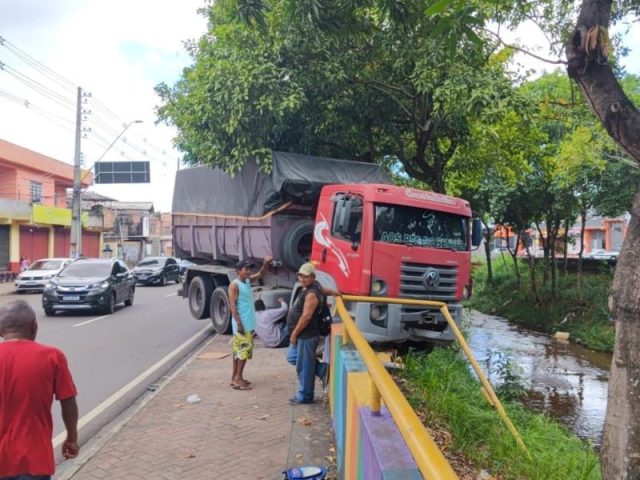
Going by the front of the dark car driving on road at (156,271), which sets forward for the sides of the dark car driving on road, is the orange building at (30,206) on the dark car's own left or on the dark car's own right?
on the dark car's own right

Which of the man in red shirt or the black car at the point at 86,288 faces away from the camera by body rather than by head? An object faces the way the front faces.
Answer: the man in red shirt

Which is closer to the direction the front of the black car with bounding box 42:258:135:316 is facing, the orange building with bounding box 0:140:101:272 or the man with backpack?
the man with backpack

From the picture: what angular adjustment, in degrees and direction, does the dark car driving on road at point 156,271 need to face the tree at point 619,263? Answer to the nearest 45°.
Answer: approximately 45° to its left

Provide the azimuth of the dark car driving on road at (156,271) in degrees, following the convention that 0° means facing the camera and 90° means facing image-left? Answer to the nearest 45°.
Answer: approximately 45°

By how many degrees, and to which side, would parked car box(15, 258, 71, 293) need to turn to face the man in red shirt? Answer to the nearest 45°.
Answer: approximately 45° to its left

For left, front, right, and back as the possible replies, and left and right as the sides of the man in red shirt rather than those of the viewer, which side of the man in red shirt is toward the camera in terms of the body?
back

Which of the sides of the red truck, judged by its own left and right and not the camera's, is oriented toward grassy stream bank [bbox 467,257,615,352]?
left

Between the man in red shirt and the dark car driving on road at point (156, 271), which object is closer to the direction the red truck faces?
the man in red shirt
